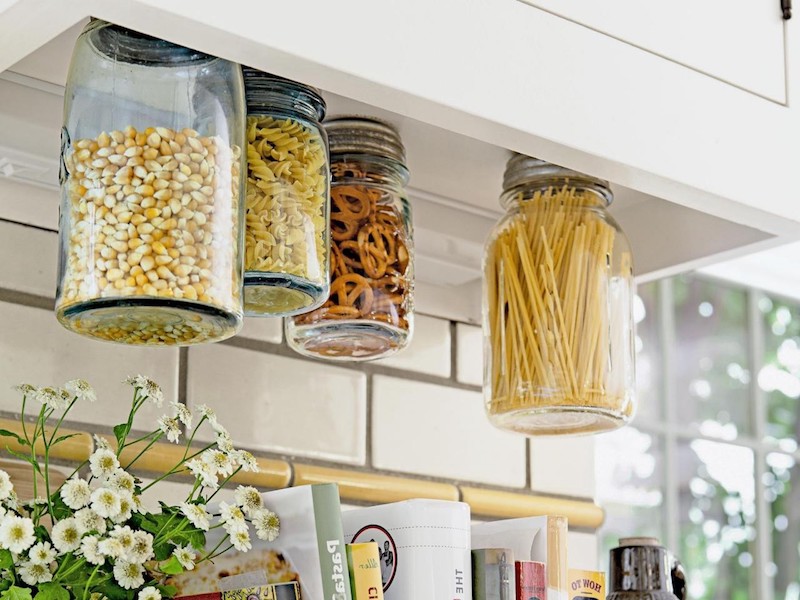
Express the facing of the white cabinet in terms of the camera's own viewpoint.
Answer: facing the viewer and to the right of the viewer
